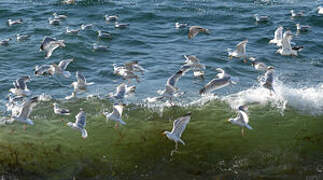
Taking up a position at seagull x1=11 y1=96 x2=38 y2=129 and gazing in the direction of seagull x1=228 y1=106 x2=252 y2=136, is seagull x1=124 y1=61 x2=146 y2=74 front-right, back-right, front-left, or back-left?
front-left

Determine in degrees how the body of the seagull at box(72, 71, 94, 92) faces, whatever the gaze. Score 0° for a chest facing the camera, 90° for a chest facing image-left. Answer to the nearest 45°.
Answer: approximately 90°

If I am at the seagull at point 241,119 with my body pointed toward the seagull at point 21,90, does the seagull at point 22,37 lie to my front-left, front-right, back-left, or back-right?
front-right

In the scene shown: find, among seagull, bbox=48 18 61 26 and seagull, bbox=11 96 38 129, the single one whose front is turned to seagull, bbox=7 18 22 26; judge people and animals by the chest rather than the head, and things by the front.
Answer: seagull, bbox=48 18 61 26

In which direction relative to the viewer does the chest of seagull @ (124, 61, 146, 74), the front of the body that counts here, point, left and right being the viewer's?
facing to the left of the viewer

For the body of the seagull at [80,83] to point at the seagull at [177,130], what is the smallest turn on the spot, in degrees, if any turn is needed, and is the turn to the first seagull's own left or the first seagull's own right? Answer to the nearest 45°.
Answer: approximately 135° to the first seagull's own left

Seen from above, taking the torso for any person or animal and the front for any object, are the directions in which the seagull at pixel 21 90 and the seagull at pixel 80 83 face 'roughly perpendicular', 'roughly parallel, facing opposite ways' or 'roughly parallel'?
roughly parallel

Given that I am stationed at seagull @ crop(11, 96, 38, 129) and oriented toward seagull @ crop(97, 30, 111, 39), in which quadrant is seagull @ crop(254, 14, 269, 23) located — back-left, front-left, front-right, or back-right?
front-right

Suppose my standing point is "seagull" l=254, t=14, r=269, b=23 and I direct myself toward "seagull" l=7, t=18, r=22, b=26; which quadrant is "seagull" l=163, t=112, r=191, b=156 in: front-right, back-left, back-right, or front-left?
front-left
